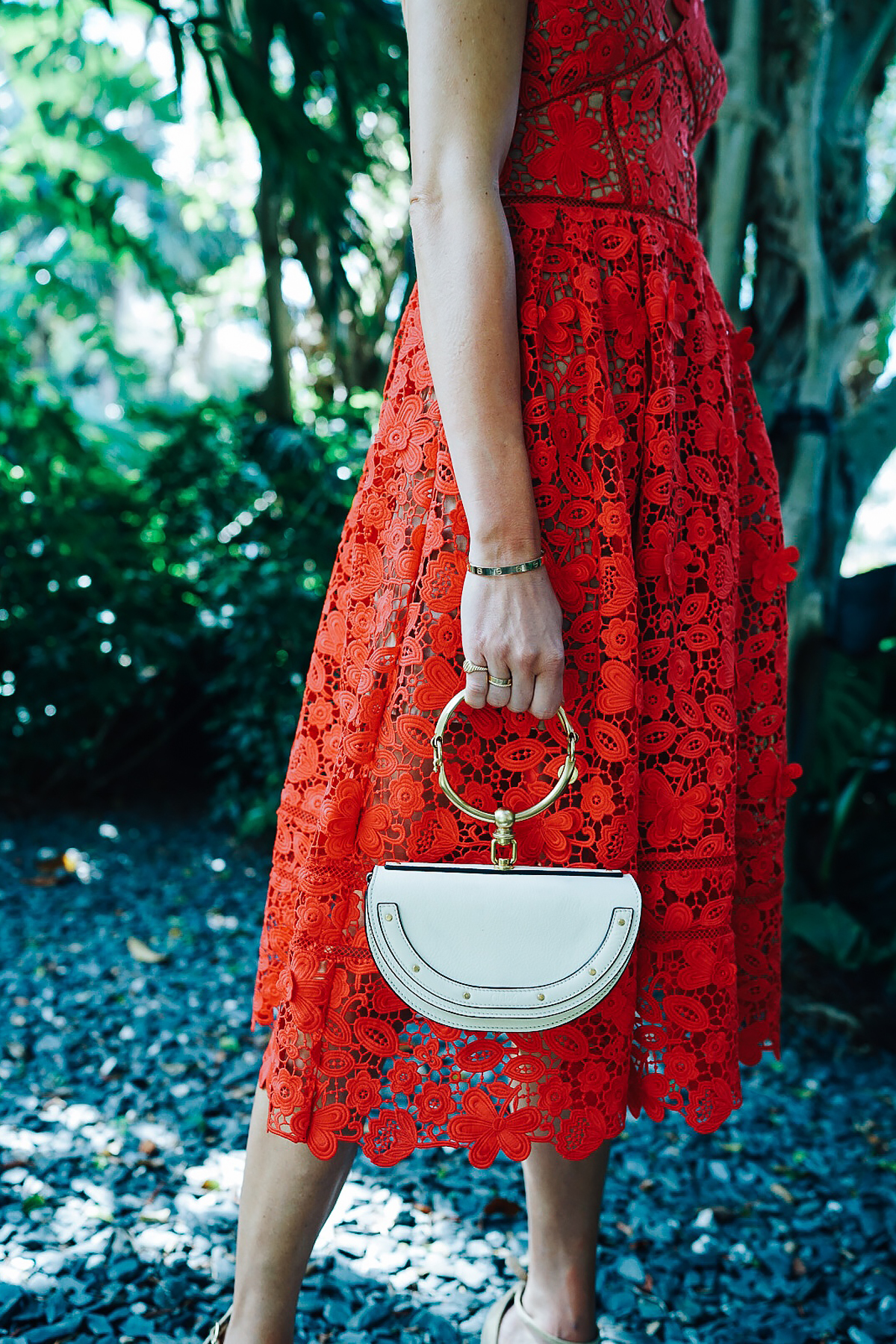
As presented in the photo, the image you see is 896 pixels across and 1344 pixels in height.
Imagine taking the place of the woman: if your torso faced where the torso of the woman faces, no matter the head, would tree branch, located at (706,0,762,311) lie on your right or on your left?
on your left

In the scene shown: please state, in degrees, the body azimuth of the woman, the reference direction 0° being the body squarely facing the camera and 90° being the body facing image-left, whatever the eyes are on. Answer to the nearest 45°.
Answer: approximately 315°

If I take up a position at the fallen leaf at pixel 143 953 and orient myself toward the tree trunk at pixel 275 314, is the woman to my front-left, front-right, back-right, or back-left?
back-right

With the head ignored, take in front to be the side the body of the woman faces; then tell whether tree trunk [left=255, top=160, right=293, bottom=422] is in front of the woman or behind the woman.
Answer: behind

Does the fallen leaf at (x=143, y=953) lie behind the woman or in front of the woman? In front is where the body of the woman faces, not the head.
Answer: behind
